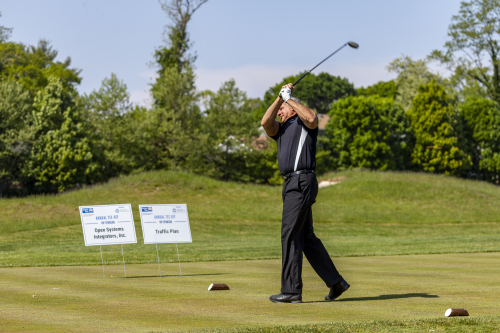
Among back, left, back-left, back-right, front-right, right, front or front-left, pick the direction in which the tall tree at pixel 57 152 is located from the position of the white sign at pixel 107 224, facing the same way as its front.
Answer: back

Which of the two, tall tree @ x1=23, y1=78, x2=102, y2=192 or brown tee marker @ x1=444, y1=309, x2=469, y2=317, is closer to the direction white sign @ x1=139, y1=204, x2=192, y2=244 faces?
the brown tee marker

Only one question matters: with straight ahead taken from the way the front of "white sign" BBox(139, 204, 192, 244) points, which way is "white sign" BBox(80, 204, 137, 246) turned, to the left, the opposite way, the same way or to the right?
the same way

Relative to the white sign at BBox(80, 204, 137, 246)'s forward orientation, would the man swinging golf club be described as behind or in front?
in front

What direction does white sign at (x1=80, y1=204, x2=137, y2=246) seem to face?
toward the camera

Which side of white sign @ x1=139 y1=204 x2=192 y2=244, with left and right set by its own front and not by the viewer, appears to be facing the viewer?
front

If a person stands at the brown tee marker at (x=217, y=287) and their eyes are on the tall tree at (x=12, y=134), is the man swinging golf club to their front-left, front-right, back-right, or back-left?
back-right

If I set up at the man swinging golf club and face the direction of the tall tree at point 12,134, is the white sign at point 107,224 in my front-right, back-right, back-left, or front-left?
front-left
